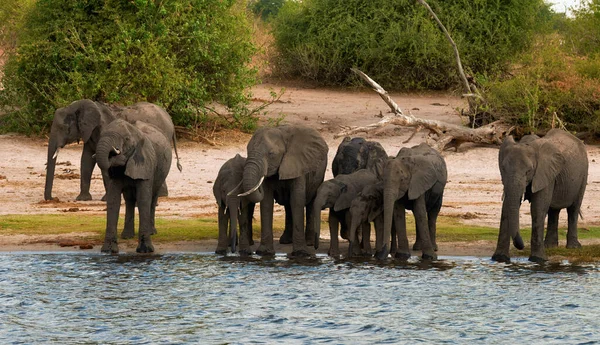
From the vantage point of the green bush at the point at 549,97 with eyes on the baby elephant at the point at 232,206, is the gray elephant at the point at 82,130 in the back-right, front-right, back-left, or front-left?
front-right

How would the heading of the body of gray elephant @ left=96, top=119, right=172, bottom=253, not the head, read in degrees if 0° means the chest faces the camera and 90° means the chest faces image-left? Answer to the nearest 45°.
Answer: approximately 45°

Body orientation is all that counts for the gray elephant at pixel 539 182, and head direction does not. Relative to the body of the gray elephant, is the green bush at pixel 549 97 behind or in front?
behind

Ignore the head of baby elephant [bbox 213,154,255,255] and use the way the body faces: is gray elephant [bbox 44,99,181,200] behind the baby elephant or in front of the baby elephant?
behind

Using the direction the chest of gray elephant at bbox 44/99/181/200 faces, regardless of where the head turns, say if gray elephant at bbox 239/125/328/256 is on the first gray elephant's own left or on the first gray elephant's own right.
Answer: on the first gray elephant's own left

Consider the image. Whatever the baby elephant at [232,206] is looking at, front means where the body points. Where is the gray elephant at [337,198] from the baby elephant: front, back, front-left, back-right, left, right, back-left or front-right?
left

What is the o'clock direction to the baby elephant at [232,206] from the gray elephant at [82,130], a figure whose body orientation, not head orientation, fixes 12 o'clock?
The baby elephant is roughly at 8 o'clock from the gray elephant.

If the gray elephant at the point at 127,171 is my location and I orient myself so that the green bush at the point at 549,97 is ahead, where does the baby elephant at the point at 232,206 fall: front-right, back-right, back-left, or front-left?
front-right

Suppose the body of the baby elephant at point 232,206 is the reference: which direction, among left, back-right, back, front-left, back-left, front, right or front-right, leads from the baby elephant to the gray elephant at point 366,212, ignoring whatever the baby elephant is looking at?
left

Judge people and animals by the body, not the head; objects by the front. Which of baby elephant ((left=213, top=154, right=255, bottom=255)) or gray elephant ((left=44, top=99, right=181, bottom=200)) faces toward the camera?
the baby elephant

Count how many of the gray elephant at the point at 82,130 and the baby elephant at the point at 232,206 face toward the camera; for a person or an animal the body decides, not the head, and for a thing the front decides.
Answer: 1

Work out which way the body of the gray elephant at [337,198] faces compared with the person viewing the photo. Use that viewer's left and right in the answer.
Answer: facing the viewer and to the left of the viewer

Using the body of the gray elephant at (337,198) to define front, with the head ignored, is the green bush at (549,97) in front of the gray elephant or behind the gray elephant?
behind

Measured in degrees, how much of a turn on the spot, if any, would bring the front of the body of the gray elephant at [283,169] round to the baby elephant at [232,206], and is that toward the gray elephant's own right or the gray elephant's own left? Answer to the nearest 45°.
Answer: approximately 45° to the gray elephant's own right

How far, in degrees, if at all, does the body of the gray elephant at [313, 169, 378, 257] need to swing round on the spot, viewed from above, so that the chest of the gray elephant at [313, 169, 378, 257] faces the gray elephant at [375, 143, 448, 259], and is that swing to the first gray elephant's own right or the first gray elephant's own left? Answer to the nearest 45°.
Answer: approximately 135° to the first gray elephant's own left

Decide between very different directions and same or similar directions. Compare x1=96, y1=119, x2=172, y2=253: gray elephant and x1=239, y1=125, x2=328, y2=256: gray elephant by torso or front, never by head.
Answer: same or similar directions

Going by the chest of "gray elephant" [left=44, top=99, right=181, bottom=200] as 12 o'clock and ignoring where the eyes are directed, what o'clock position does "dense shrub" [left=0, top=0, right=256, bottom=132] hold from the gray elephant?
The dense shrub is roughly at 3 o'clock from the gray elephant.

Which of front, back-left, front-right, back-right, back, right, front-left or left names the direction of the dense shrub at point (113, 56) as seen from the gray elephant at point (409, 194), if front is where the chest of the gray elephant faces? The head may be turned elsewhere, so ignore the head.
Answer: right

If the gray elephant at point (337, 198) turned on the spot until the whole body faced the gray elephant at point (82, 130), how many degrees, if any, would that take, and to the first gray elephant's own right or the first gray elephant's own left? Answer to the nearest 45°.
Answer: approximately 90° to the first gray elephant's own right

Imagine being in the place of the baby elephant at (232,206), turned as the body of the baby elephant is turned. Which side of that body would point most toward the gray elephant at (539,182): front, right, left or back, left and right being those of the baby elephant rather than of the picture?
left

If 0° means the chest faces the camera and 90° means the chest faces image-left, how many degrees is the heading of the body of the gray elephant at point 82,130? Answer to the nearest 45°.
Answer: approximately 90°

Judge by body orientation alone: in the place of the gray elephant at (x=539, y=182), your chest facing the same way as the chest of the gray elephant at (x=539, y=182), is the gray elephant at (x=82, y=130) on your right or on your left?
on your right
